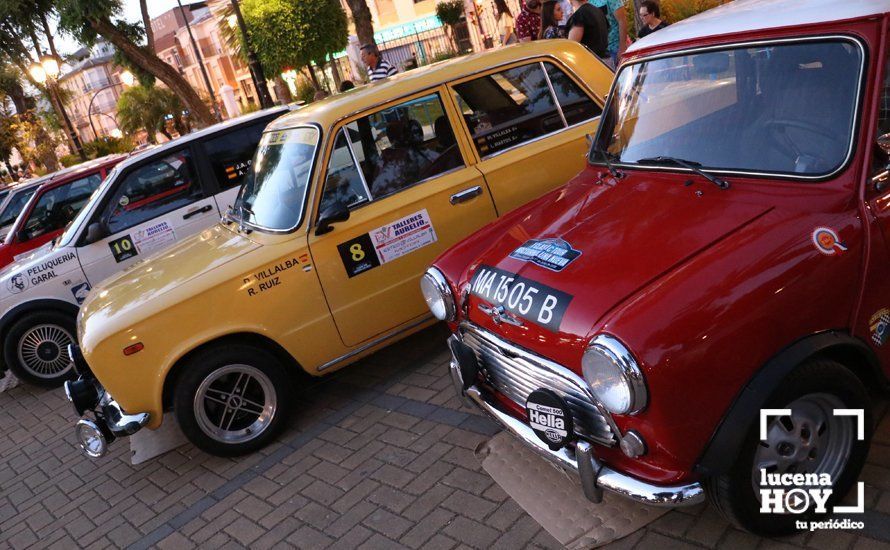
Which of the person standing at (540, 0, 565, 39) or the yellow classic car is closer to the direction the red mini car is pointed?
the yellow classic car

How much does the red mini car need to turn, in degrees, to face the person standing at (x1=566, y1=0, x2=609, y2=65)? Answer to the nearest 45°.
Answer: approximately 135° to its right

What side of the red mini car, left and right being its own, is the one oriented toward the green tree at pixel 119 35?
right

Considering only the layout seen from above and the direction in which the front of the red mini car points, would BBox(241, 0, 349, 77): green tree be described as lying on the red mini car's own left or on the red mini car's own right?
on the red mini car's own right

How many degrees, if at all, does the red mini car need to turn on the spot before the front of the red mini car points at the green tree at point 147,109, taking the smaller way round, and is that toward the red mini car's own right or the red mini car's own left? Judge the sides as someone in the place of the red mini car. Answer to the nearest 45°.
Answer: approximately 90° to the red mini car's own right

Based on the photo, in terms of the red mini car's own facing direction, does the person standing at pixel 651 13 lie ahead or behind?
behind

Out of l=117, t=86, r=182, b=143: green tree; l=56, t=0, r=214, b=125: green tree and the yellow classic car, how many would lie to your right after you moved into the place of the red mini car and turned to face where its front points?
3

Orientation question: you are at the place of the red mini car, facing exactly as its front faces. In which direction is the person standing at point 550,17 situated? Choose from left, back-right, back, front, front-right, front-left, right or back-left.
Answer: back-right

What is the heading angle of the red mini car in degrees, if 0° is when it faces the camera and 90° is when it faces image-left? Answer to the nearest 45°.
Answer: approximately 45°

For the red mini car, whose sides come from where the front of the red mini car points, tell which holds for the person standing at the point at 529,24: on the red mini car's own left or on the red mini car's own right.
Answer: on the red mini car's own right
